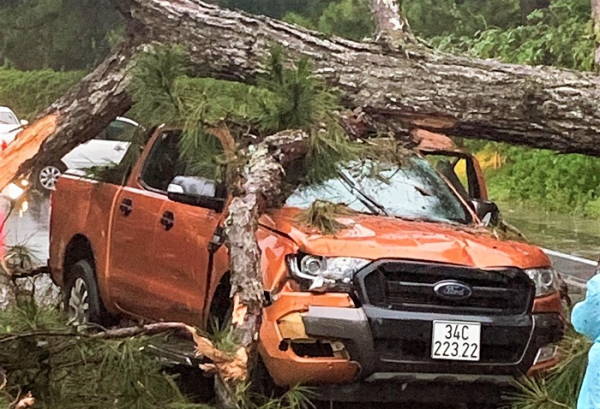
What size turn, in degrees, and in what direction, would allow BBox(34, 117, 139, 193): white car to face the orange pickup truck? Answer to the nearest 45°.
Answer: approximately 90° to its left

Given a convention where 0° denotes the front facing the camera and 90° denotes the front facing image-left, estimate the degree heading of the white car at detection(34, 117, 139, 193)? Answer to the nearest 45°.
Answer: approximately 45°

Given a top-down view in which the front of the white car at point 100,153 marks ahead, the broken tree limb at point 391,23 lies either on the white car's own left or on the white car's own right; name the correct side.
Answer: on the white car's own left

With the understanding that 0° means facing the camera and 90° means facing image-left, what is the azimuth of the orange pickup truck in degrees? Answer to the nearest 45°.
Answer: approximately 315°

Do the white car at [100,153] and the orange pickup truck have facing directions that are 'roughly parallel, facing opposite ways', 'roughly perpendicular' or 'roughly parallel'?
roughly perpendicular

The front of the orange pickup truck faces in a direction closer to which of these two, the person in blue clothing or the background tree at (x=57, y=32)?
the person in blue clothing

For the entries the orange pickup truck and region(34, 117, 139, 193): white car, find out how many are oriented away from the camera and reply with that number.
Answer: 0

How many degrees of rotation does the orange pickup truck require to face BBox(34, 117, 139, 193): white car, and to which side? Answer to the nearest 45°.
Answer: approximately 180°

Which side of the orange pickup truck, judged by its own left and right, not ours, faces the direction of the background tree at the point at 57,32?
back
